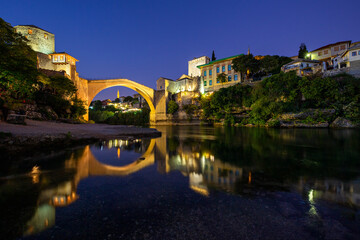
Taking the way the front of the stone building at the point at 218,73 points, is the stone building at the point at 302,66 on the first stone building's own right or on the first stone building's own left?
on the first stone building's own left

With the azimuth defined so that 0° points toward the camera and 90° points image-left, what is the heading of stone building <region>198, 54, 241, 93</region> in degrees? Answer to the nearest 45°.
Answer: approximately 45°

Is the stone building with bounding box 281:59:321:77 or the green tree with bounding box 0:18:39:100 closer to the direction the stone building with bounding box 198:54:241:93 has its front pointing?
the green tree
